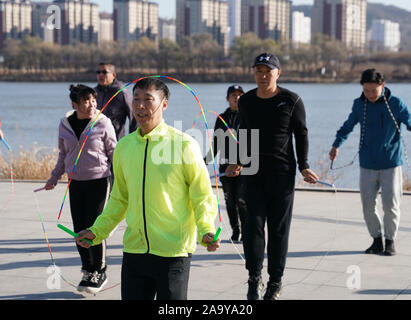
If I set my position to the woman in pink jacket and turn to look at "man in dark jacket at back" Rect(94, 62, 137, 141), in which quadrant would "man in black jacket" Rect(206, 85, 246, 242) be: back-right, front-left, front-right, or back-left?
front-right

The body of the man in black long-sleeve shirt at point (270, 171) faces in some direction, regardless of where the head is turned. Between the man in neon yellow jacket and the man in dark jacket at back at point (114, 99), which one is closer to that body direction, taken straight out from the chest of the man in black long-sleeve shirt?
the man in neon yellow jacket

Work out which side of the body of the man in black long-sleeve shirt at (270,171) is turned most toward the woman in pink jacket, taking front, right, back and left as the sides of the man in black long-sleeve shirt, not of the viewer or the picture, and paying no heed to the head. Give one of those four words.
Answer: right

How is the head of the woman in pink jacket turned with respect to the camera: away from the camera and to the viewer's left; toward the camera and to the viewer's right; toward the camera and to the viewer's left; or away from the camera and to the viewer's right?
toward the camera and to the viewer's right

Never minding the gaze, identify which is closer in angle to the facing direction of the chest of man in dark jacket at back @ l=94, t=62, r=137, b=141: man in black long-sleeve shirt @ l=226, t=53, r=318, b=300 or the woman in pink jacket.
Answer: the woman in pink jacket

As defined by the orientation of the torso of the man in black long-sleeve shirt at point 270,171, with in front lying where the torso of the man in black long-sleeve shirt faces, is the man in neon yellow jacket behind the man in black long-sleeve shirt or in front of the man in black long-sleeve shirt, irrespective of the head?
in front

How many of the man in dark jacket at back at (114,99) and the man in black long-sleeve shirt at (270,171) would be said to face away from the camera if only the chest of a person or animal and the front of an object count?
0

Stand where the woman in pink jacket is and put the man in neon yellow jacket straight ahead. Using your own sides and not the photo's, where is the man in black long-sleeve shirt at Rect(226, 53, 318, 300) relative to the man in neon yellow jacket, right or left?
left

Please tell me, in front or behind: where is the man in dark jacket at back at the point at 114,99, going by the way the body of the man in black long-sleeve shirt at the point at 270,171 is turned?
behind

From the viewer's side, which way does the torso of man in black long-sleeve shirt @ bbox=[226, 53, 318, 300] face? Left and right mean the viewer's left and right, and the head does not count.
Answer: facing the viewer

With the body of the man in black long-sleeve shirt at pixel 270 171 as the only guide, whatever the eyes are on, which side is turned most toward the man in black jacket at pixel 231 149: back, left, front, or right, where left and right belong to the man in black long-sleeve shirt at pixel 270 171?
back

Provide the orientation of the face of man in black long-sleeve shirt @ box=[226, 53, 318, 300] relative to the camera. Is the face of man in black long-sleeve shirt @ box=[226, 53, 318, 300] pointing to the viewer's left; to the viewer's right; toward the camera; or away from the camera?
toward the camera

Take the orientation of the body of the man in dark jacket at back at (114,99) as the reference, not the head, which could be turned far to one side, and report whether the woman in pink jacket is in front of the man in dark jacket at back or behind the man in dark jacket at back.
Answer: in front

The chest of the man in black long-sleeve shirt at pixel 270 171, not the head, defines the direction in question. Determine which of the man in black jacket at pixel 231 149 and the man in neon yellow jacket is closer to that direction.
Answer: the man in neon yellow jacket

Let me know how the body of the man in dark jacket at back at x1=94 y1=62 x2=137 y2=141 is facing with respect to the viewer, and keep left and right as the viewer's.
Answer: facing the viewer and to the left of the viewer
